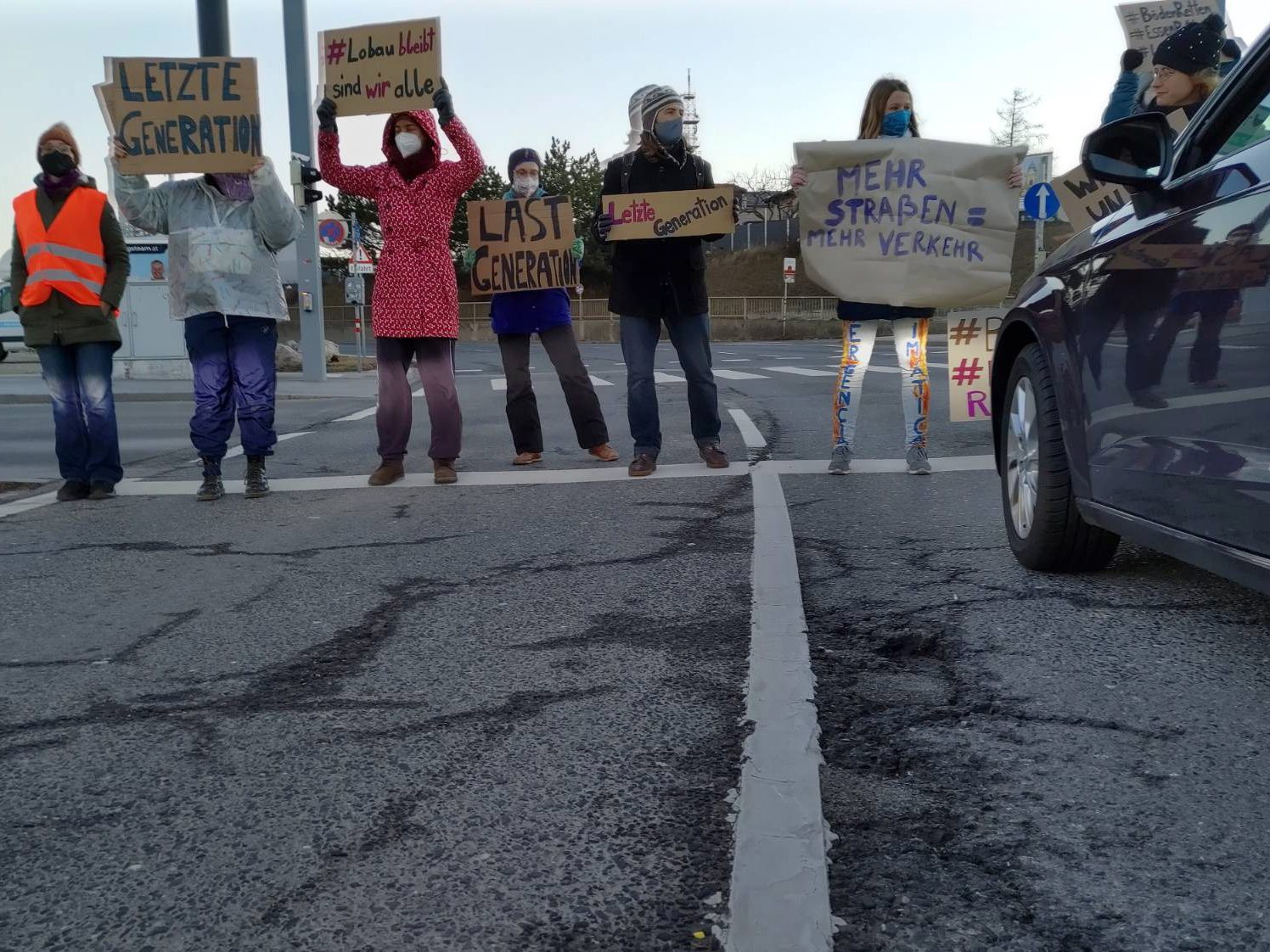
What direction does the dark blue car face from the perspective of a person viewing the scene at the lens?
facing away from the viewer and to the left of the viewer

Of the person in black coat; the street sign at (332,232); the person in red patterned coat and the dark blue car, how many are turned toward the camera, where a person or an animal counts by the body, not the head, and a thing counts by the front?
3

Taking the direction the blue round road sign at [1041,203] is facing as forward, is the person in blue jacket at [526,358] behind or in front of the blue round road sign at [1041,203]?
in front

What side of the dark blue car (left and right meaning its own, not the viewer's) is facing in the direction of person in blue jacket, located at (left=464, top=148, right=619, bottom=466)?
front

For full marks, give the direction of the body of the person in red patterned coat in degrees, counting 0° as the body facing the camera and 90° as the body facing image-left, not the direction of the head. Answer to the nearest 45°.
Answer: approximately 0°

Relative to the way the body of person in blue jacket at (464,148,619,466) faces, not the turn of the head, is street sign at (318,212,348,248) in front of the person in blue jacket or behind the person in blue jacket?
behind

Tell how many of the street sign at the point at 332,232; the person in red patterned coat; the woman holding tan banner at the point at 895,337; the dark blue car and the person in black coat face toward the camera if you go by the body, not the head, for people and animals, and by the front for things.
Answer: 4

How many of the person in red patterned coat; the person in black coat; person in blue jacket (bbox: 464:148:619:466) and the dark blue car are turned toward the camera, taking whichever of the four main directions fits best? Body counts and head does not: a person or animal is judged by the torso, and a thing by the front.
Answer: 3

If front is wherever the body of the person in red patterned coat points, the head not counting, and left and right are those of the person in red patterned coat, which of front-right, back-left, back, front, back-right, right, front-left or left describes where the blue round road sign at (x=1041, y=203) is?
back-left

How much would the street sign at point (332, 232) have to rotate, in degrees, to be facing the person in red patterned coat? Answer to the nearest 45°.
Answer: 0° — it already faces them
